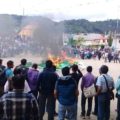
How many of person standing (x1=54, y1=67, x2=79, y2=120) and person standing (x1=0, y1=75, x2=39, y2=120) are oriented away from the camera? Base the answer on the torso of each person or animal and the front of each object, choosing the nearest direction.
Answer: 2

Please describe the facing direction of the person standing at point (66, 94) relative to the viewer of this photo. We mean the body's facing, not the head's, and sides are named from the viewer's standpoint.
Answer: facing away from the viewer

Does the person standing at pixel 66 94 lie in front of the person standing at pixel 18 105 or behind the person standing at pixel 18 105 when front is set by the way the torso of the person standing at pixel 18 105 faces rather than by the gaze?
in front

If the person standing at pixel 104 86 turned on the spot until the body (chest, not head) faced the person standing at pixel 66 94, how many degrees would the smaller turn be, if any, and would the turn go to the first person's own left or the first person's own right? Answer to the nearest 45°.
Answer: approximately 90° to the first person's own left

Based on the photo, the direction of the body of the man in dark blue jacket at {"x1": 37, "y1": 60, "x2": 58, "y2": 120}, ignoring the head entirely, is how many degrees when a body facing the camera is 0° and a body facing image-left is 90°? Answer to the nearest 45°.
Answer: approximately 180°

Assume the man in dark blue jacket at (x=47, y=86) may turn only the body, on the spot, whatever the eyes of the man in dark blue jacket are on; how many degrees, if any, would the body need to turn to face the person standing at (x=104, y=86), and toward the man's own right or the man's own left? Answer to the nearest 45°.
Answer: approximately 90° to the man's own right

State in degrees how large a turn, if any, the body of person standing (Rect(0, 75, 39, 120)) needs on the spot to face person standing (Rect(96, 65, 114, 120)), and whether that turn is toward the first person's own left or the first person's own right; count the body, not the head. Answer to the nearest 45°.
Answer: approximately 45° to the first person's own right

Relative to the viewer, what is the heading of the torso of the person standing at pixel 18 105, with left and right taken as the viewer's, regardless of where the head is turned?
facing away from the viewer

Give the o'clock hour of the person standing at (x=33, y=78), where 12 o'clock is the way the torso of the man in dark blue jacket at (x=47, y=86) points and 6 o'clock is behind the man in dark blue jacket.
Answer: The person standing is roughly at 11 o'clock from the man in dark blue jacket.

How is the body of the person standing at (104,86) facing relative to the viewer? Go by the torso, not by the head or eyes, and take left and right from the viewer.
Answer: facing away from the viewer and to the left of the viewer
